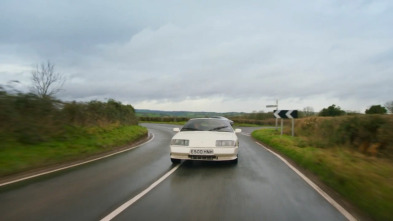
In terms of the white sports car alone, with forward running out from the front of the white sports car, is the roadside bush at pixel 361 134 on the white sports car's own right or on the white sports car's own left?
on the white sports car's own left

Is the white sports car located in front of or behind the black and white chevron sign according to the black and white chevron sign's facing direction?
in front

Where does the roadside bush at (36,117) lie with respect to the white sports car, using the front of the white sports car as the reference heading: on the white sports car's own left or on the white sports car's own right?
on the white sports car's own right

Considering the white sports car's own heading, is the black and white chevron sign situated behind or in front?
behind

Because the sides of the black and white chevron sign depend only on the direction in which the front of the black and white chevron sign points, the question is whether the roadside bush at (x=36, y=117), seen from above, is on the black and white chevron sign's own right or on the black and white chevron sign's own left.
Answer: on the black and white chevron sign's own right

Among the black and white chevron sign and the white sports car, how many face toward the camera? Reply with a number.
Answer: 2

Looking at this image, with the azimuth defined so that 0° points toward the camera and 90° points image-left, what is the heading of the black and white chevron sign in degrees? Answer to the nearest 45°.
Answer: approximately 0°

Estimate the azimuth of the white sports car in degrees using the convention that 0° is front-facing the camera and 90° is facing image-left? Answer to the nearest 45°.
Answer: approximately 0°
